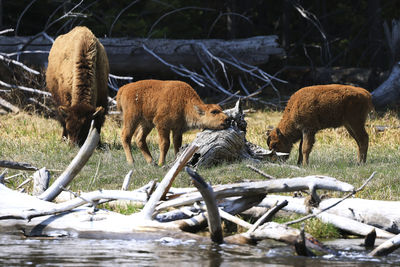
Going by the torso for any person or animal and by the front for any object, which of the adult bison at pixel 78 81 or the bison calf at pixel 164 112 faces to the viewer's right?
the bison calf

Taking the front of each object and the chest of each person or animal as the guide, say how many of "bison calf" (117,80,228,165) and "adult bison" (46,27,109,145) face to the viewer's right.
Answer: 1

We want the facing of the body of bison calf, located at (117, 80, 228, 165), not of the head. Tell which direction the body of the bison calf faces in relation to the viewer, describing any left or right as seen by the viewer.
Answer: facing to the right of the viewer

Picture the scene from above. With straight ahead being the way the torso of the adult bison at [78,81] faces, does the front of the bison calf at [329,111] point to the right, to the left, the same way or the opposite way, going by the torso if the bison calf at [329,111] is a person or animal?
to the right

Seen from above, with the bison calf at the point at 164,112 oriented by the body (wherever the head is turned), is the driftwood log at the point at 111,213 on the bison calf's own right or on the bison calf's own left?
on the bison calf's own right

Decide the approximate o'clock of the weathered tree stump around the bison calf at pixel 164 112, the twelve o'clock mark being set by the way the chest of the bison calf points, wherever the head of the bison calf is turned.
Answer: The weathered tree stump is roughly at 1 o'clock from the bison calf.

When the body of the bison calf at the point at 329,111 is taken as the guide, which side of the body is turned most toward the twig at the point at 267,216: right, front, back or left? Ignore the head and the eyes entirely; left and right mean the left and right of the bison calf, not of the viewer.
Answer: left

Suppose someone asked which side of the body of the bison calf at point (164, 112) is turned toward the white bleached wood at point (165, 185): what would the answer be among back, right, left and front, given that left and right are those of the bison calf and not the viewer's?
right

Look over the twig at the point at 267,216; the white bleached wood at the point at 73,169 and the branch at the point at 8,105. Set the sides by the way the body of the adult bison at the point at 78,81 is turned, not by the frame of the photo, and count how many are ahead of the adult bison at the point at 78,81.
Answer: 2

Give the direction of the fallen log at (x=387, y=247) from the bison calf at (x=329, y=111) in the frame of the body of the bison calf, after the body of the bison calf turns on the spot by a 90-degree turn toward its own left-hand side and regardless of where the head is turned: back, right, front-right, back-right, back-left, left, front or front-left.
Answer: front

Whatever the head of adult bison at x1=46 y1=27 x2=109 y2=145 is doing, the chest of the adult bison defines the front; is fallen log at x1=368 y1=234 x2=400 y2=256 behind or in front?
in front

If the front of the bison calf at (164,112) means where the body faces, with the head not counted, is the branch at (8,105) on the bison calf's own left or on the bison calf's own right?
on the bison calf's own left

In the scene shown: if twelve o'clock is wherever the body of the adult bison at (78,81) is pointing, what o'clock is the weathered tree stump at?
The weathered tree stump is roughly at 11 o'clock from the adult bison.

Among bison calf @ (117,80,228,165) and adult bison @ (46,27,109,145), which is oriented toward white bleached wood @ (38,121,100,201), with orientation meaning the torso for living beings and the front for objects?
the adult bison

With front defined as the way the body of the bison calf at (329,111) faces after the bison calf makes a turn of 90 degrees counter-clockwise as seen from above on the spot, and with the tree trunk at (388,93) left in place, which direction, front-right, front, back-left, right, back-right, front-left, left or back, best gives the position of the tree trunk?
back

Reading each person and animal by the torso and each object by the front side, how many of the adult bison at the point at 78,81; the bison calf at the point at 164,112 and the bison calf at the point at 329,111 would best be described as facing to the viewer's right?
1

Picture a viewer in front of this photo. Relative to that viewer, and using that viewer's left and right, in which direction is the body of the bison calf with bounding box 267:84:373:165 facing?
facing to the left of the viewer

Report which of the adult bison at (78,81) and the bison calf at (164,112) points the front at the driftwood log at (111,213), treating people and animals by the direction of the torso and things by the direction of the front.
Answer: the adult bison
